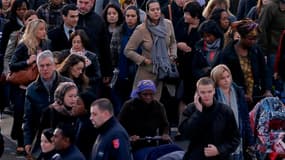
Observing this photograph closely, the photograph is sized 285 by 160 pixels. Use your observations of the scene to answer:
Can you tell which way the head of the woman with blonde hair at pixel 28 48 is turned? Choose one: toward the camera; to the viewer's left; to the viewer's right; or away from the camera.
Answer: to the viewer's right

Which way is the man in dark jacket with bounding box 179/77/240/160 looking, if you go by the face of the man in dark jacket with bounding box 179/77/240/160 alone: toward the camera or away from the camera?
toward the camera

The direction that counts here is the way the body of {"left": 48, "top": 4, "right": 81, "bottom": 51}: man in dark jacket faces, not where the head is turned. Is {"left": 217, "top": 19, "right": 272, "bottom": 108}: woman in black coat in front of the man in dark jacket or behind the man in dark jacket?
in front

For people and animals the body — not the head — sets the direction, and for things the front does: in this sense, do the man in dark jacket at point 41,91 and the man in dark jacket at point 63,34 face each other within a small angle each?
no

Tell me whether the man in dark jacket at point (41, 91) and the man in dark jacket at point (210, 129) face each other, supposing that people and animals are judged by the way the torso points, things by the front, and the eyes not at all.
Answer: no

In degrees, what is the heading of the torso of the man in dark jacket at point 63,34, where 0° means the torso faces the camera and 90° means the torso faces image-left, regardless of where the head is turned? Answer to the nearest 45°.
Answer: approximately 315°

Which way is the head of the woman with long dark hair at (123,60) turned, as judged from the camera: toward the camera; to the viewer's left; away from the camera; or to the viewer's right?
toward the camera

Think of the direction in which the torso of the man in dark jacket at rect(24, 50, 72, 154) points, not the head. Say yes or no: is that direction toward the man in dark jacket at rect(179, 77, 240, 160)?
no

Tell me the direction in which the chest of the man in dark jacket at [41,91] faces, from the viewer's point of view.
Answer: toward the camera

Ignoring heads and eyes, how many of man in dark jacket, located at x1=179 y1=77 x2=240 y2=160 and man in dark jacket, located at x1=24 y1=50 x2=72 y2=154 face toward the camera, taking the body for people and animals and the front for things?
2

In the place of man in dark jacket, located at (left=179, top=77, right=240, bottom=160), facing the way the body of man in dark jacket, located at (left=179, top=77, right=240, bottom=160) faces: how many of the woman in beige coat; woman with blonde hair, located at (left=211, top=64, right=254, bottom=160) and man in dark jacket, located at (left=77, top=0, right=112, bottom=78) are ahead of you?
0

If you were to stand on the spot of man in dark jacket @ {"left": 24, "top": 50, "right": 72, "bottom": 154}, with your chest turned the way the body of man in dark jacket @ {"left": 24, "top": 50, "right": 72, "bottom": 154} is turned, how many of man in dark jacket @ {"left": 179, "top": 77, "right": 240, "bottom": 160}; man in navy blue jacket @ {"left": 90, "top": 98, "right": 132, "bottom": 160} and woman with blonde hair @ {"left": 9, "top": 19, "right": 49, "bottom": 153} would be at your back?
1
